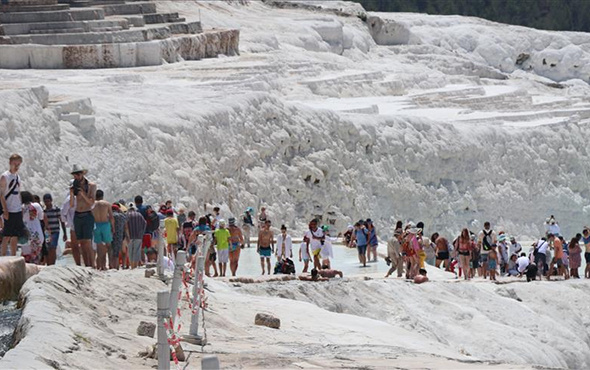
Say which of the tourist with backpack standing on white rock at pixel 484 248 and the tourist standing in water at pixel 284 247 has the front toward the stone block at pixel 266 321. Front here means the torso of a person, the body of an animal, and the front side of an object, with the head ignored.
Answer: the tourist standing in water at pixel 284 247

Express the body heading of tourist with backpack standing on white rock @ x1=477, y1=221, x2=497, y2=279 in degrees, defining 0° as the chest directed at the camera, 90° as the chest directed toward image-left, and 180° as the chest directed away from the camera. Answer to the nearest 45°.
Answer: approximately 180°

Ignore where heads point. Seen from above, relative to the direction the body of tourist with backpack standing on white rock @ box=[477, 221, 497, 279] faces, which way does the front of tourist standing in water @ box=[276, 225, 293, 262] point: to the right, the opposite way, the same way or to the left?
the opposite way

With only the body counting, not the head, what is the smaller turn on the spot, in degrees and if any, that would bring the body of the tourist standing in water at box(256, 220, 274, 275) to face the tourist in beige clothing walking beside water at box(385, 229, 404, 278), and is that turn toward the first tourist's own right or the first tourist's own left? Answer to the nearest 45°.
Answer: approximately 90° to the first tourist's own left

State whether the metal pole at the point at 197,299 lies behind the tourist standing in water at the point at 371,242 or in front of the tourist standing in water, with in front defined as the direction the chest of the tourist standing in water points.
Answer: in front
